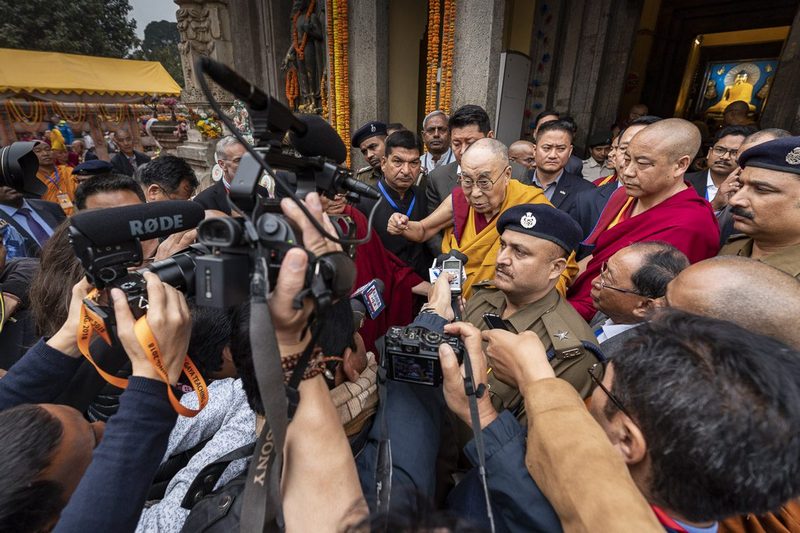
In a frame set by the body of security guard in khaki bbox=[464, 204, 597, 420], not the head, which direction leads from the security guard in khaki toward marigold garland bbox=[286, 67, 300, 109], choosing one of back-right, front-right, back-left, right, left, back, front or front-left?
right

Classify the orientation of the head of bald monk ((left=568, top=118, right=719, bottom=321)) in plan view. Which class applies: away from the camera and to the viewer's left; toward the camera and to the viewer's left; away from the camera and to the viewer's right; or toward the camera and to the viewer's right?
toward the camera and to the viewer's left

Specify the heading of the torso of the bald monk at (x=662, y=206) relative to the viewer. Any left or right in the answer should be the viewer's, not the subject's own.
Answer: facing the viewer and to the left of the viewer

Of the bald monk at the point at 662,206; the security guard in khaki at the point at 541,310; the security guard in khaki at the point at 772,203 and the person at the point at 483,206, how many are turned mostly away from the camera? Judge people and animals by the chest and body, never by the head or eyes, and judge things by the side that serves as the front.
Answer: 0

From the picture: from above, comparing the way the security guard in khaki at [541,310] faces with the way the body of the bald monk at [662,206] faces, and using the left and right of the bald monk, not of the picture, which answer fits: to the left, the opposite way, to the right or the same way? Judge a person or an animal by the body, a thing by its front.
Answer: the same way

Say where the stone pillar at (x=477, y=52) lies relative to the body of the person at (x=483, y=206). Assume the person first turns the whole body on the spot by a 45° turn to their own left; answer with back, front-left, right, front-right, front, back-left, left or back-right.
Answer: back

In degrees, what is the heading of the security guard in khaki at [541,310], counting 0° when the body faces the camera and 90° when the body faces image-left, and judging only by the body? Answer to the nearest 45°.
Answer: approximately 45°

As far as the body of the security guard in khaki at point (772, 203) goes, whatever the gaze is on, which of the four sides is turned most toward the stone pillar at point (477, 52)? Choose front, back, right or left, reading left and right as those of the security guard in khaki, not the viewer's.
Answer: right

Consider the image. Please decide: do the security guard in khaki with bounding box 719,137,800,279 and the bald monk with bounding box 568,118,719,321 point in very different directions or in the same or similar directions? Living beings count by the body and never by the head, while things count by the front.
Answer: same or similar directions

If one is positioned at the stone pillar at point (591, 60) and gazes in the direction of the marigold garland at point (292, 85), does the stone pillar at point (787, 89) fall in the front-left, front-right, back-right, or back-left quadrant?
back-left

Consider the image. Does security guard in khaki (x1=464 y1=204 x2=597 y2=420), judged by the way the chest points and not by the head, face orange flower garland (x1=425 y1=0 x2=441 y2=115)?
no

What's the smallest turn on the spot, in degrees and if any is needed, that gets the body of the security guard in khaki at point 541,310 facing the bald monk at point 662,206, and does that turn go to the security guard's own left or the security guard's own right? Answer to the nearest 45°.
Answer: approximately 180°

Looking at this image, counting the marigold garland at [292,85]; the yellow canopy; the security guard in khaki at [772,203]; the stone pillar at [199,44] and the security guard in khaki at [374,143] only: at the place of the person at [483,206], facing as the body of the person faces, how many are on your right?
4

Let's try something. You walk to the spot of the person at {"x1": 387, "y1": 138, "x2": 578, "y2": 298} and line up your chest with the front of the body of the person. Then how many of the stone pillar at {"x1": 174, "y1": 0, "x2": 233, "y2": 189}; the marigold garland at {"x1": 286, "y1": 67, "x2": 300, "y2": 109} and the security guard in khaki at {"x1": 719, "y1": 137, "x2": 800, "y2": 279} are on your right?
2

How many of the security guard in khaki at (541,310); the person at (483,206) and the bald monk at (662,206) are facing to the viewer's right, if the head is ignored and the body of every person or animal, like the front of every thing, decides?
0

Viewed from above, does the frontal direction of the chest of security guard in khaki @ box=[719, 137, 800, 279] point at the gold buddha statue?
no

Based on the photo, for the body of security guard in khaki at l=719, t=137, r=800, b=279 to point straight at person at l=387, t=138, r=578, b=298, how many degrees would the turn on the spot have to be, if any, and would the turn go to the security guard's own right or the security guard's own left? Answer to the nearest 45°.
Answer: approximately 45° to the security guard's own right

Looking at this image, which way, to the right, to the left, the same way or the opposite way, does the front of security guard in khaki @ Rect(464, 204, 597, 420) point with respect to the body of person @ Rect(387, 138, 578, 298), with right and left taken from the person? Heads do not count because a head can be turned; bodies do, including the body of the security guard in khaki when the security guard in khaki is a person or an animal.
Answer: the same way
